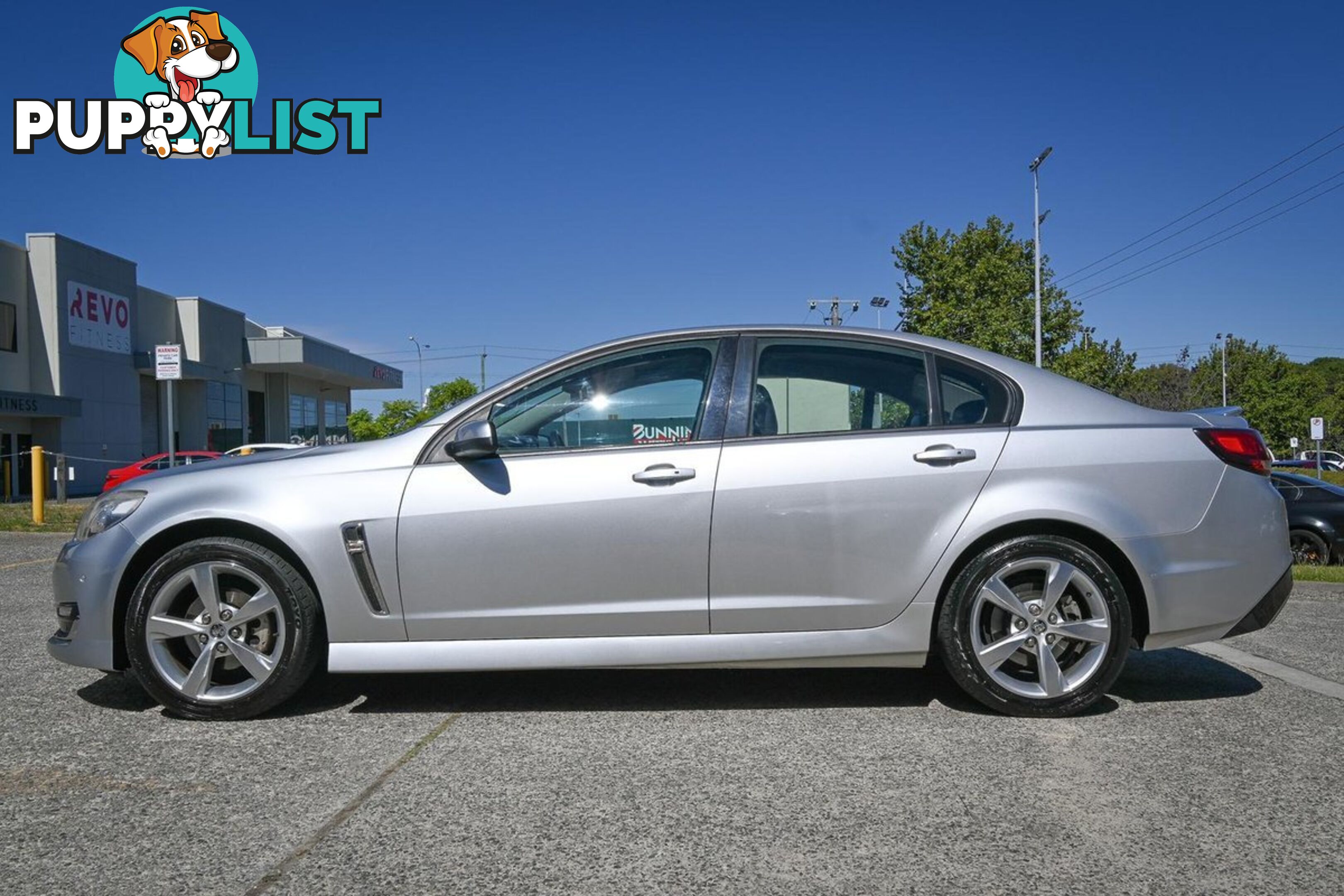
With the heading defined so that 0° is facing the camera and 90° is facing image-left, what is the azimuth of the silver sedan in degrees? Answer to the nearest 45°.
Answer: approximately 90°

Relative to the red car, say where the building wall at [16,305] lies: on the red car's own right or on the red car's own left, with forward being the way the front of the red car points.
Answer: on the red car's own right

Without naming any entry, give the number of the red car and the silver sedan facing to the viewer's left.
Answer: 2

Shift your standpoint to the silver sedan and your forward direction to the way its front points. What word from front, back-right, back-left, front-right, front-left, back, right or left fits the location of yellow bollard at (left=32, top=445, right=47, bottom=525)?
front-right

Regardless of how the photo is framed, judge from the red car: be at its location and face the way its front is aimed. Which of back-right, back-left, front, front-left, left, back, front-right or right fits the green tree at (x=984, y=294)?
back

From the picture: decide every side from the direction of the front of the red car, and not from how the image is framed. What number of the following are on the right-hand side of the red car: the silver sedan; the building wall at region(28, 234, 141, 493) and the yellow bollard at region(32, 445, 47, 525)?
1

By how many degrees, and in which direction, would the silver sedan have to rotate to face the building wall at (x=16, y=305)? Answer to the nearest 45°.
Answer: approximately 45° to its right

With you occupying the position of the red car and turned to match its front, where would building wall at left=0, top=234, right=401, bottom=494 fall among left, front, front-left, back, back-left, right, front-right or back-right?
left

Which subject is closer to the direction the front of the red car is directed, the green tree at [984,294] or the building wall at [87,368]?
the building wall

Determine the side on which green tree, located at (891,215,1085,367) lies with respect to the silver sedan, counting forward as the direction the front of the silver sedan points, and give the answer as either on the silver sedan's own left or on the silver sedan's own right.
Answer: on the silver sedan's own right

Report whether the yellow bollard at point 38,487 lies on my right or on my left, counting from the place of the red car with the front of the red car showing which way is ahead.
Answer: on my left

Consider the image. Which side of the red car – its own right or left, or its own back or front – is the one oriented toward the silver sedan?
left
